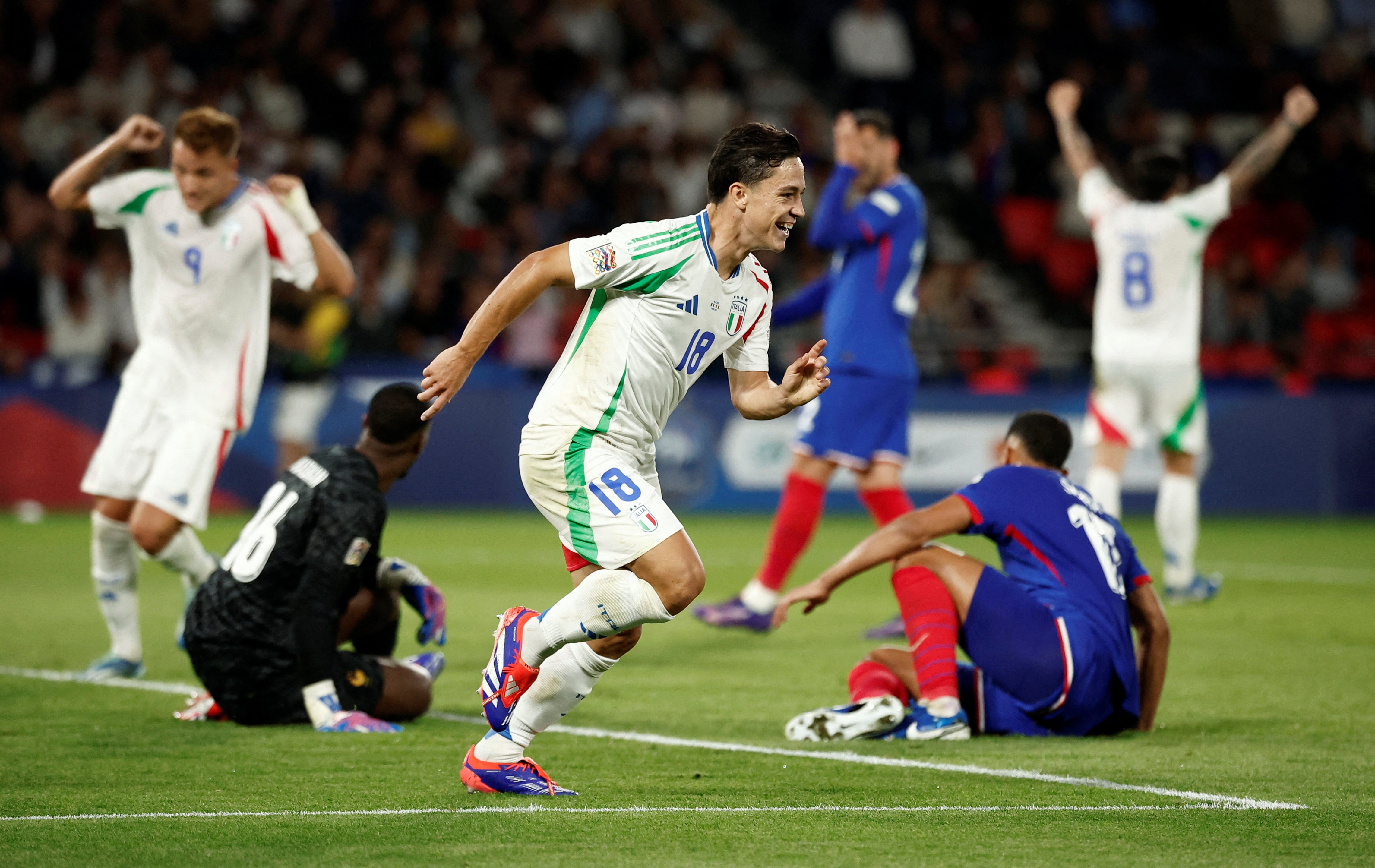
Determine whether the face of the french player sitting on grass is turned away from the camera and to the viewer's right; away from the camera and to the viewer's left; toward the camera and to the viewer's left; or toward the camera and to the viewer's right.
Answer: away from the camera and to the viewer's left

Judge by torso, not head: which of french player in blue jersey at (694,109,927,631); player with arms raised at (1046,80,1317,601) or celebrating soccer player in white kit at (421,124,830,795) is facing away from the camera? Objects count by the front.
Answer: the player with arms raised

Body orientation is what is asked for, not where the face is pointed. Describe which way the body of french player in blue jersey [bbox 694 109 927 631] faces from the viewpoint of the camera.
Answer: to the viewer's left

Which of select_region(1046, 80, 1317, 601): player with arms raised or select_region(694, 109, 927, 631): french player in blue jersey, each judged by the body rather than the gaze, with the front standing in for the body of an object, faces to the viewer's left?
the french player in blue jersey

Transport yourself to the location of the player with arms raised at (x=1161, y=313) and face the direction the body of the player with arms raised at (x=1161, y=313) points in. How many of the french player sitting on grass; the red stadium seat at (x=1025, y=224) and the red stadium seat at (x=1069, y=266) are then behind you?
1

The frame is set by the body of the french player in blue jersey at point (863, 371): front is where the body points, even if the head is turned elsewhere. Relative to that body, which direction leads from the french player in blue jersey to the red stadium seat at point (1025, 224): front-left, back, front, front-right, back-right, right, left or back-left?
right

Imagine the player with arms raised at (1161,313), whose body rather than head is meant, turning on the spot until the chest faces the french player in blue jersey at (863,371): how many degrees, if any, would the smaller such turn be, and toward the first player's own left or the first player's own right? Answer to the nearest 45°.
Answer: approximately 135° to the first player's own left

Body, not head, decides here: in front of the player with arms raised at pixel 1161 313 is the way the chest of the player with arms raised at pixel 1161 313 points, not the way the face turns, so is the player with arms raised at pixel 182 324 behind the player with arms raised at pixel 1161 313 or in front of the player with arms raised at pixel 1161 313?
behind

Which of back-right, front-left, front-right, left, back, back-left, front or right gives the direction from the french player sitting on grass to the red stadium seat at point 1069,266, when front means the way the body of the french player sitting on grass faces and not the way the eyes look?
front-right

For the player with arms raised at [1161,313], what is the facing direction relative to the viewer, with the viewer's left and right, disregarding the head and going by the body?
facing away from the viewer

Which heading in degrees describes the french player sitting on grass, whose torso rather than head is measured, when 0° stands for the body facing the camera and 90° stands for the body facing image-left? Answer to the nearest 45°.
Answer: approximately 135°

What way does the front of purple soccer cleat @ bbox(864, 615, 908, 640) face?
to the viewer's left

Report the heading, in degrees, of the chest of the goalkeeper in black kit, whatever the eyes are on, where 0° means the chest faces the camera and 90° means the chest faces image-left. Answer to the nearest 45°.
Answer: approximately 225°
